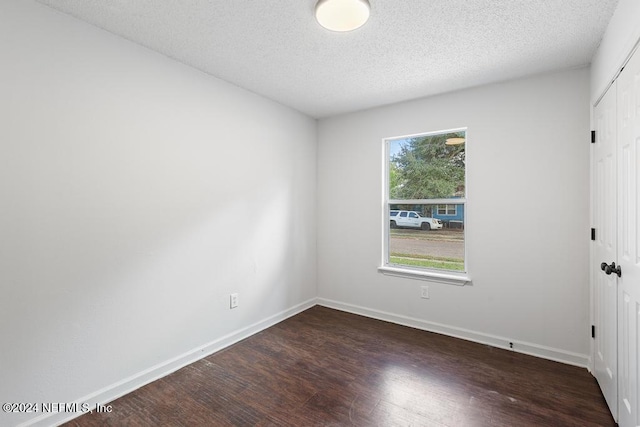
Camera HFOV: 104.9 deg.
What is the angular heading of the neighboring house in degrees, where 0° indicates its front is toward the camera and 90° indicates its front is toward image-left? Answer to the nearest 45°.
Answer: approximately 0°

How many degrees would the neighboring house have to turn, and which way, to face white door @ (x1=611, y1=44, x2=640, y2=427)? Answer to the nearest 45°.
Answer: approximately 45° to its left

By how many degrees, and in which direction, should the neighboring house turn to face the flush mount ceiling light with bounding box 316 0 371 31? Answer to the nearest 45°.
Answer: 0° — it already faces it
